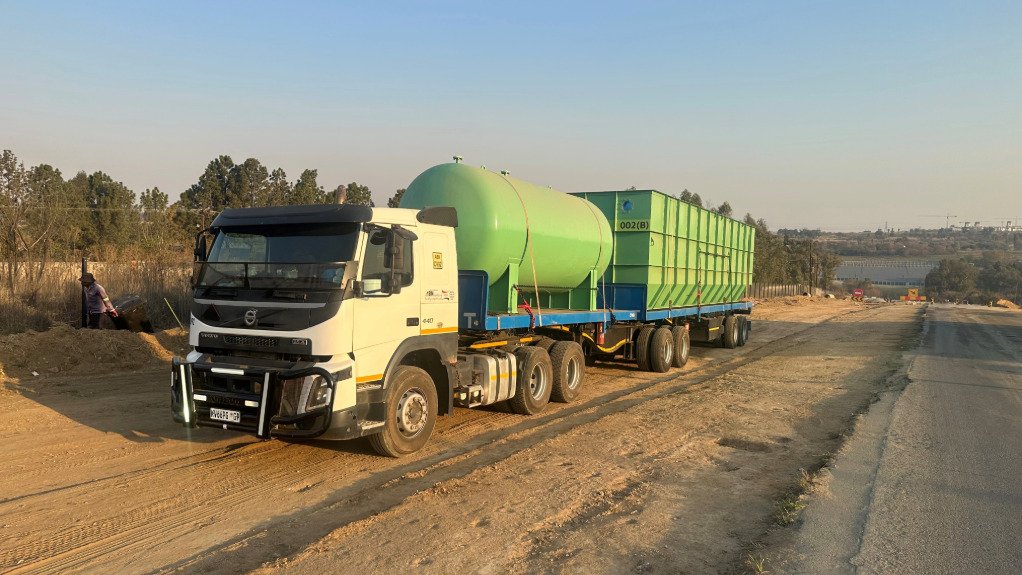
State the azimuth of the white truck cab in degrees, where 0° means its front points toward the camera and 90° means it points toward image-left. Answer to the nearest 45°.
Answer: approximately 45°

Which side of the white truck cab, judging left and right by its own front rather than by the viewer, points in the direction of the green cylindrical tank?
back

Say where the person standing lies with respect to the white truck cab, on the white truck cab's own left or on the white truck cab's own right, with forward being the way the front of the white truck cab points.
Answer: on the white truck cab's own right

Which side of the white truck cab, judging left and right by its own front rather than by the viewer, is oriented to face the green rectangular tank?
back
